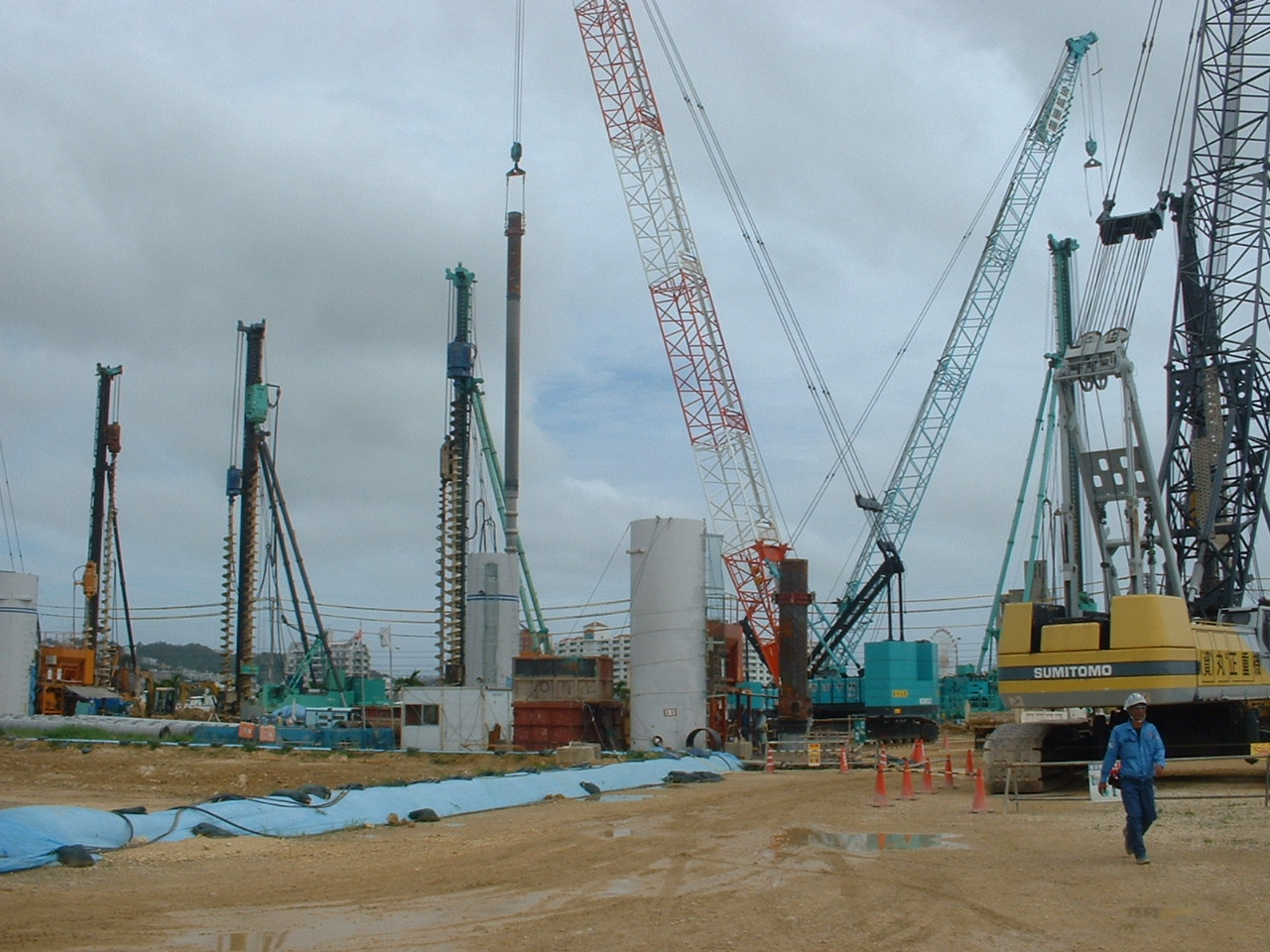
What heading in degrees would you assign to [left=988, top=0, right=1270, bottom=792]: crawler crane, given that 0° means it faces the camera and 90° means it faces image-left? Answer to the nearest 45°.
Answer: approximately 225°

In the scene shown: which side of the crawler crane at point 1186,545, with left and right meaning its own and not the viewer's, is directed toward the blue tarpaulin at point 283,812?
back

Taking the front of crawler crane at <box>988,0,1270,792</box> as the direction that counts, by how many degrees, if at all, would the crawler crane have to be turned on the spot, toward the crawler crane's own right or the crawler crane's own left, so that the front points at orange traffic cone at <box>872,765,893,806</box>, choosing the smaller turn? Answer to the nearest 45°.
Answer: approximately 180°

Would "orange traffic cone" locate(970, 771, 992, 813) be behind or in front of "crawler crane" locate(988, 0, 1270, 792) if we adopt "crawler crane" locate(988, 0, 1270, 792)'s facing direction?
behind

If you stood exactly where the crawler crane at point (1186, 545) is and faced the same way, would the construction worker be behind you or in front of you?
behind
